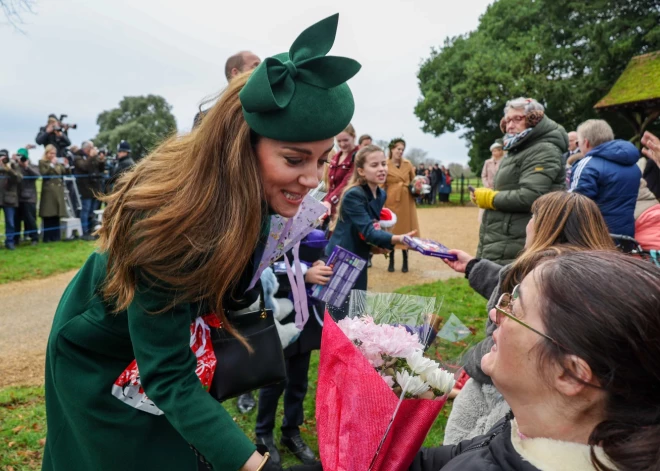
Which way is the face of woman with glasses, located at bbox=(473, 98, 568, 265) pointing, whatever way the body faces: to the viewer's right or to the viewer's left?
to the viewer's left

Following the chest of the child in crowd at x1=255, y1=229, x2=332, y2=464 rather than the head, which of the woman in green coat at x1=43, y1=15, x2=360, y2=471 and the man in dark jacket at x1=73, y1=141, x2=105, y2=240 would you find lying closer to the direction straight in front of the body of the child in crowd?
the woman in green coat

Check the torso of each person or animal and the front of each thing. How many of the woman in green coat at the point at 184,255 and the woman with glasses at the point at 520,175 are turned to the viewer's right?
1

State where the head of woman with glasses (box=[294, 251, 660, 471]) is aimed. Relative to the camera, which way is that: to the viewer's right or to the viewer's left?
to the viewer's left

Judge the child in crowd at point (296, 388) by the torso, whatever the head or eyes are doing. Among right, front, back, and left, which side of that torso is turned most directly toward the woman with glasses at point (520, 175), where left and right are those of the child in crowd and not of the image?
left

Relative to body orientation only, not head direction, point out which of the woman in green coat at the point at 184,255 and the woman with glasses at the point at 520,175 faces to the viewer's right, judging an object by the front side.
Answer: the woman in green coat

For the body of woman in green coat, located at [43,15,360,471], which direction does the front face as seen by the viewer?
to the viewer's right

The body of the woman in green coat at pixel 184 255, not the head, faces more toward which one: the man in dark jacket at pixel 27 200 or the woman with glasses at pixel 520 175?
the woman with glasses

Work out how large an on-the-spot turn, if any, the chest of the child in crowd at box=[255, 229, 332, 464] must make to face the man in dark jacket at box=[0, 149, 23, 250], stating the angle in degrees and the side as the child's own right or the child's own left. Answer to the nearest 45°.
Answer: approximately 180°

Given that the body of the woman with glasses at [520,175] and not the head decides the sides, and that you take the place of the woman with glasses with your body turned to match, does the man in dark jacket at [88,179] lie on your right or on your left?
on your right
